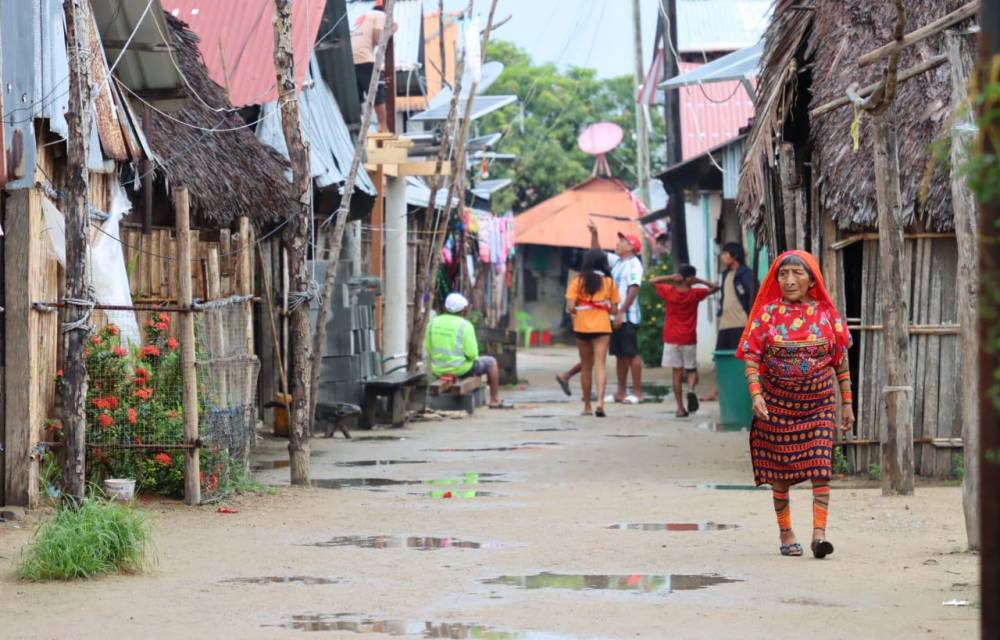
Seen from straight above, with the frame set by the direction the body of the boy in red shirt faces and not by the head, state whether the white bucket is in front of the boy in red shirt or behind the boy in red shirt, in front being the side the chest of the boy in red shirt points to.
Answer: behind

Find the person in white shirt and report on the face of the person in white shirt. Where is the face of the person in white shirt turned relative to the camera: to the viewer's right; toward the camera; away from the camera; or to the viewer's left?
to the viewer's left

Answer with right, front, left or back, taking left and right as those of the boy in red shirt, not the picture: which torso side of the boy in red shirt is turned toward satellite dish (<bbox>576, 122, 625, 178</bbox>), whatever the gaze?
front

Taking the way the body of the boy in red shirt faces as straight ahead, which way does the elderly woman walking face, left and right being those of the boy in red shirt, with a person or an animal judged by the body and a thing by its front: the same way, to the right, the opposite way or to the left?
the opposite way

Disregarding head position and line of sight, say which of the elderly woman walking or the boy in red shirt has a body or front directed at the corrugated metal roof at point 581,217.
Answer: the boy in red shirt

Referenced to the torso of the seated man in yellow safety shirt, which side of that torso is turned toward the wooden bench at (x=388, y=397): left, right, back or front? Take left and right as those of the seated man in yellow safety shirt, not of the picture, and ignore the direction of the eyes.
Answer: back

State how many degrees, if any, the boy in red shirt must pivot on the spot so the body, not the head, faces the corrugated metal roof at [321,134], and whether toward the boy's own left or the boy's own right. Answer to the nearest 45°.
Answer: approximately 90° to the boy's own left

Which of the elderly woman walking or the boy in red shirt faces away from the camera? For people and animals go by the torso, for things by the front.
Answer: the boy in red shirt

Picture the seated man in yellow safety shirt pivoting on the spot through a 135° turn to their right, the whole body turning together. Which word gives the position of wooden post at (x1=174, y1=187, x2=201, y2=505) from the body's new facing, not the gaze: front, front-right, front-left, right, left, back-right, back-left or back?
front

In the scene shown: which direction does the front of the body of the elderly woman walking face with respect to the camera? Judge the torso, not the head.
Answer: toward the camera

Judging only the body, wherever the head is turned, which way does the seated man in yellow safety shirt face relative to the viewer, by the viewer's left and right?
facing away from the viewer and to the right of the viewer

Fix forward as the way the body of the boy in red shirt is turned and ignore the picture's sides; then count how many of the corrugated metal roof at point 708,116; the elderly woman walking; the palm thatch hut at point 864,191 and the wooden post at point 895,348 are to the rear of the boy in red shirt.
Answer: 3

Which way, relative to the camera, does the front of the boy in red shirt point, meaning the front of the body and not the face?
away from the camera

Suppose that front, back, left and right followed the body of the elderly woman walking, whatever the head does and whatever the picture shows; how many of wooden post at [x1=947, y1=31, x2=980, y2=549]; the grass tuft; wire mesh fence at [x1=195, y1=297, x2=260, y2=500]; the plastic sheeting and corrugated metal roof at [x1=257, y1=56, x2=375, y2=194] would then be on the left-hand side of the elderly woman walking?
1

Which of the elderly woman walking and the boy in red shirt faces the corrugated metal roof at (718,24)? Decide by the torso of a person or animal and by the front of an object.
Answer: the boy in red shirt

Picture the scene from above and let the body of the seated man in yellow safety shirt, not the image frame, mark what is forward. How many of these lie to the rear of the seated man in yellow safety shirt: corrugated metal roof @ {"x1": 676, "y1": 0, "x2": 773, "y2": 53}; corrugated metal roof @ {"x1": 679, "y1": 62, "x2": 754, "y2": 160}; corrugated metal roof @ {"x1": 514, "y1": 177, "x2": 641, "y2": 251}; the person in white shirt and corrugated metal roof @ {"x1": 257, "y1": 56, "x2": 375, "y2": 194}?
1
